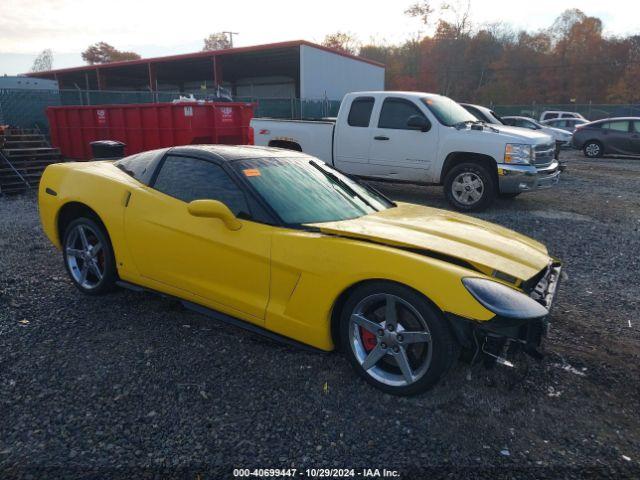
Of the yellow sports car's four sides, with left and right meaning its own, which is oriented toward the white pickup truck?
left

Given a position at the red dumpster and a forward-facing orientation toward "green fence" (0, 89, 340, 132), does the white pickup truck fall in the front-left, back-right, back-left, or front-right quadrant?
back-right

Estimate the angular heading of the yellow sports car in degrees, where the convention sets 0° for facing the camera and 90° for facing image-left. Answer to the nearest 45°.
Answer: approximately 315°

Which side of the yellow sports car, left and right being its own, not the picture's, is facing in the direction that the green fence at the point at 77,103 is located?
back

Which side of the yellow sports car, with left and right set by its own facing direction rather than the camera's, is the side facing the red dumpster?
back

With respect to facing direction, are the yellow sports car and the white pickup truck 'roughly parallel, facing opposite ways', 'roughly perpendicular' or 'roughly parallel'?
roughly parallel

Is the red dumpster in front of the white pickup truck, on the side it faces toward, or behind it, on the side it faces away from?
behind

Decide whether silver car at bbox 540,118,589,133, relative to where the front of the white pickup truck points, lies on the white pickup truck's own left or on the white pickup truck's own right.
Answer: on the white pickup truck's own left

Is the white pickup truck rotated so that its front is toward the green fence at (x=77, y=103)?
no

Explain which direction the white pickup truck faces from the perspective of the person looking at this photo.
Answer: facing the viewer and to the right of the viewer

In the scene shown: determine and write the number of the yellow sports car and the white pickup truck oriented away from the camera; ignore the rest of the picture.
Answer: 0
